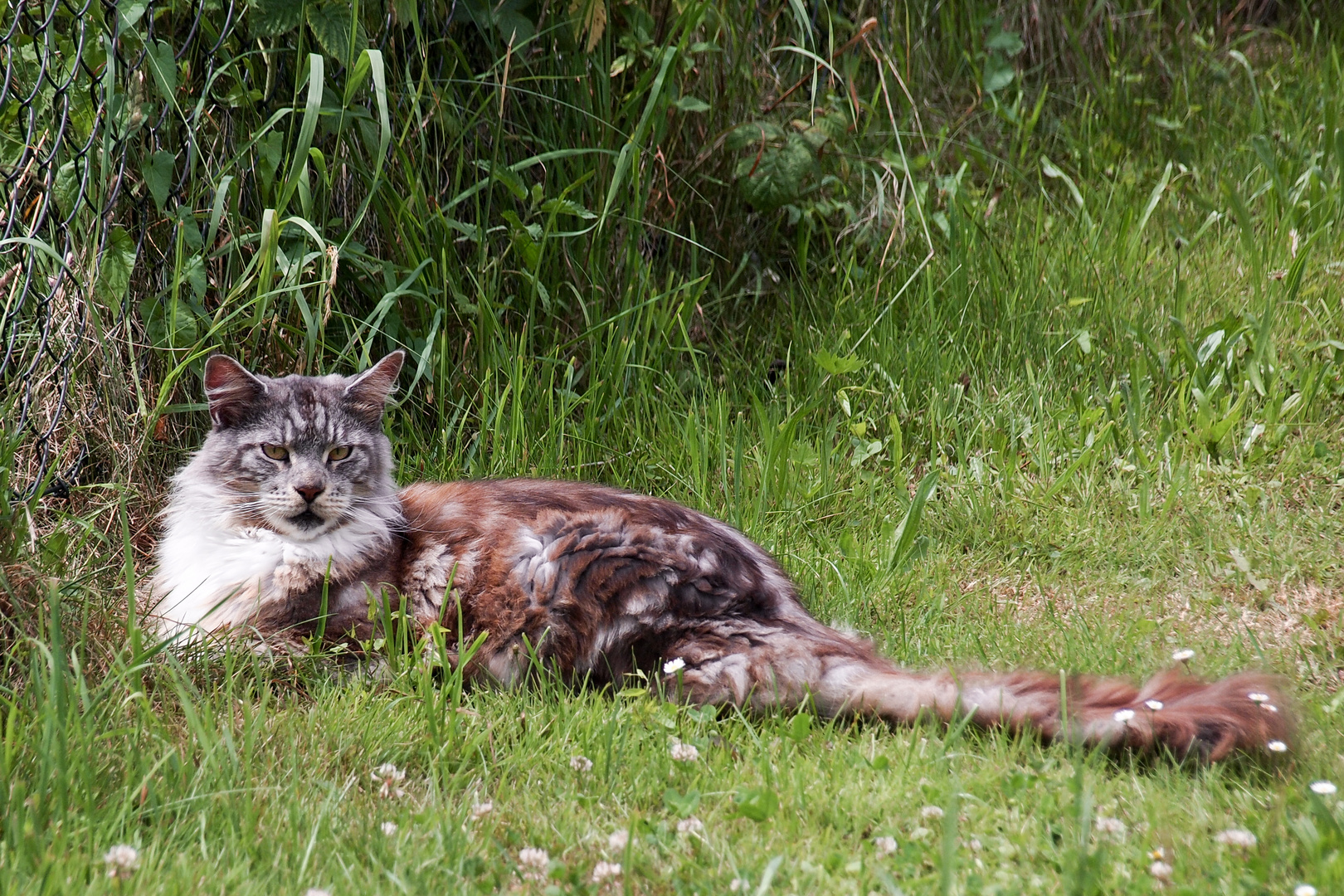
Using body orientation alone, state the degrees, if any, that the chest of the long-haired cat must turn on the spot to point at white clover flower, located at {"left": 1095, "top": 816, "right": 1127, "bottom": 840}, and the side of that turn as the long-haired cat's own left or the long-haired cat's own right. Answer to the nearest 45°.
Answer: approximately 135° to the long-haired cat's own left

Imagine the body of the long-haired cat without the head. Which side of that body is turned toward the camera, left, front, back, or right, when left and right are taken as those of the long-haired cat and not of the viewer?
left

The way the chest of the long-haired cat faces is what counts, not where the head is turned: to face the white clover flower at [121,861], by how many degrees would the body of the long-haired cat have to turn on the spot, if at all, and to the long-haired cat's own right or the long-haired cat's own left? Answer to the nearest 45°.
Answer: approximately 90° to the long-haired cat's own left

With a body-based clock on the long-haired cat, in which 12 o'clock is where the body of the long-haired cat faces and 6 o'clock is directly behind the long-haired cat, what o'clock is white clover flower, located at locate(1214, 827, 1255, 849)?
The white clover flower is roughly at 7 o'clock from the long-haired cat.

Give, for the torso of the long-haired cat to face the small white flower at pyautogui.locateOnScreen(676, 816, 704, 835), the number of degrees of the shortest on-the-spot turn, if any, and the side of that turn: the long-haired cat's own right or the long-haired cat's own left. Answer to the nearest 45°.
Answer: approximately 135° to the long-haired cat's own left

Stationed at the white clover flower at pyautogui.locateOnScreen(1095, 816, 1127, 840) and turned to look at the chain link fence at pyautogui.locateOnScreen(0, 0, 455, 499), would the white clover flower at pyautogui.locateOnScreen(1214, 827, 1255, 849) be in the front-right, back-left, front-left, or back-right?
back-right

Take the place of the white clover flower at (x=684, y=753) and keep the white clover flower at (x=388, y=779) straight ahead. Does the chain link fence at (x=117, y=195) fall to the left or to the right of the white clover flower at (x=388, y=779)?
right

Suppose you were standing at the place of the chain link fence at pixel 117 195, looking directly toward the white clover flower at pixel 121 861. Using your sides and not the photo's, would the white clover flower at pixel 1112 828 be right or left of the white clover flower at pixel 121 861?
left

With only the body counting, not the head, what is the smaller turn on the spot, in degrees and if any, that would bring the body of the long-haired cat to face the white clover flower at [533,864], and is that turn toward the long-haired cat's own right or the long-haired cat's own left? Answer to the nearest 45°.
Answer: approximately 90° to the long-haired cat's own left

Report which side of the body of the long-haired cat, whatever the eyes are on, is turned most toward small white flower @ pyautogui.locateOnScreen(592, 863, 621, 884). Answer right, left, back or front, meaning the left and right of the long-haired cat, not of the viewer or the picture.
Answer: left

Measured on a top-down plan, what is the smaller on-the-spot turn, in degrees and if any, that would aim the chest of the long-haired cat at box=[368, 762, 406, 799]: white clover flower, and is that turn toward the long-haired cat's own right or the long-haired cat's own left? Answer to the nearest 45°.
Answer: approximately 90° to the long-haired cat's own left
